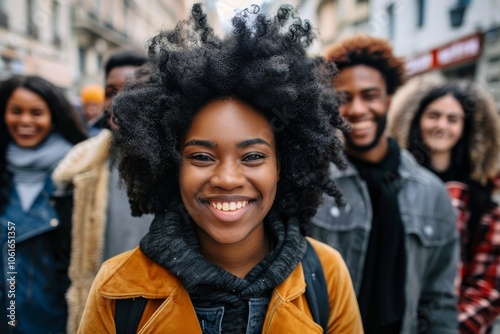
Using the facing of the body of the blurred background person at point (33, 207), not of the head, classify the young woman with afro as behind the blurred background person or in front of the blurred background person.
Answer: in front

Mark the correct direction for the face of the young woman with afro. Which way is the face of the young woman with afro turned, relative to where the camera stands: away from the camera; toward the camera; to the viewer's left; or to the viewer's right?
toward the camera

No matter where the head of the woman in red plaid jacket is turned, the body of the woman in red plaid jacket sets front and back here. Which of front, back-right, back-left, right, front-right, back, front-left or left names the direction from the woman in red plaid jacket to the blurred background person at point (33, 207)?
front-right

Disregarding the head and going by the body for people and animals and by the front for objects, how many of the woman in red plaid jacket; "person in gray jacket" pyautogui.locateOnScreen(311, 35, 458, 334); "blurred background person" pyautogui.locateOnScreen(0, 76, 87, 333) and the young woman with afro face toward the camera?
4

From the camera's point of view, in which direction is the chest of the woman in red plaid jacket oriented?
toward the camera

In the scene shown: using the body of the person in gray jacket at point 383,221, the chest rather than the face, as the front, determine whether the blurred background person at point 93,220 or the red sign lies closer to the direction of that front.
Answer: the blurred background person

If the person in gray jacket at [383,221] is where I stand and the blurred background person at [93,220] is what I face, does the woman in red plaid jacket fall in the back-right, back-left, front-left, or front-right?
back-right

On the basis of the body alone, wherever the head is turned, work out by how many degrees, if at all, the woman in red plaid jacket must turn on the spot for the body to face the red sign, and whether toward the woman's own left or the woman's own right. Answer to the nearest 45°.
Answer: approximately 180°

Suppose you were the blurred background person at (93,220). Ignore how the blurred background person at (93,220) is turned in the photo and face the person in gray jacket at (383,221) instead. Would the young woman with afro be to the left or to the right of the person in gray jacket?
right

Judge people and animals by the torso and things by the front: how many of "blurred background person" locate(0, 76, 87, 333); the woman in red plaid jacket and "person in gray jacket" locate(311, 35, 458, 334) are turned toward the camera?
3

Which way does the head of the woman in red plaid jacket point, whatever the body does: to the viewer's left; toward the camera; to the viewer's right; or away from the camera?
toward the camera

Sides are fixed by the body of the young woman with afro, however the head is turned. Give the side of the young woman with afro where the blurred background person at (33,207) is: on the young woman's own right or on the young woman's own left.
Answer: on the young woman's own right

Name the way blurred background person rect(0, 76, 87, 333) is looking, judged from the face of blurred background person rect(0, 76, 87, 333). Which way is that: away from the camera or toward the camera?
toward the camera

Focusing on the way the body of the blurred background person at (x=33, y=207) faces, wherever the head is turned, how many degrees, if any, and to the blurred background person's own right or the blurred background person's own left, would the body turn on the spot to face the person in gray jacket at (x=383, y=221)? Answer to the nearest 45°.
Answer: approximately 45° to the blurred background person's own left

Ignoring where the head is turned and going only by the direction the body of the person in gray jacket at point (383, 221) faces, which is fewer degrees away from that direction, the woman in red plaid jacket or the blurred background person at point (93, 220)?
the blurred background person

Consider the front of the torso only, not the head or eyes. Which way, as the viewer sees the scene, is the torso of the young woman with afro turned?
toward the camera

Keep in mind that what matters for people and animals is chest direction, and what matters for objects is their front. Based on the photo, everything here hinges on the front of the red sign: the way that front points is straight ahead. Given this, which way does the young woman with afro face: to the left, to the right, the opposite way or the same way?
to the left
